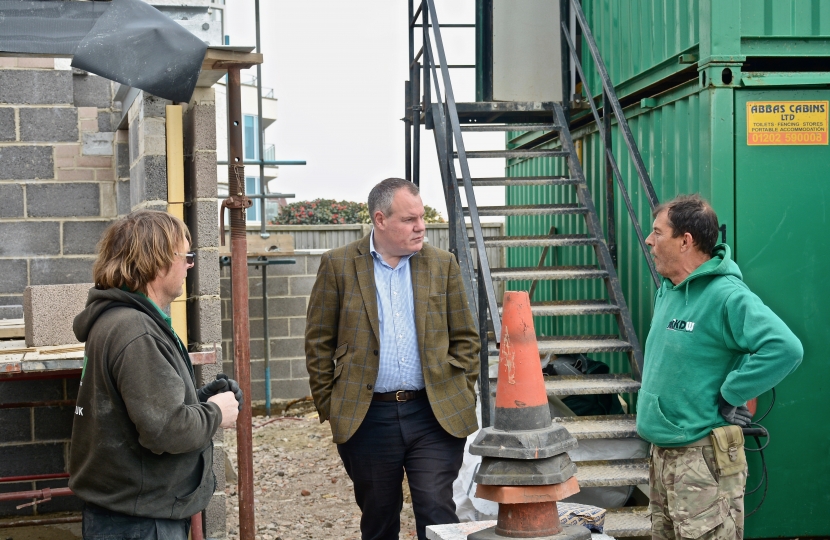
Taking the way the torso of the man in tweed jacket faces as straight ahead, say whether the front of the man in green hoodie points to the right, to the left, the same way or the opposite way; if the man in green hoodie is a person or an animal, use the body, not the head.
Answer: to the right

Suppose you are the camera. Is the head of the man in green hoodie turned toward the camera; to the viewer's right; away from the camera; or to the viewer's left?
to the viewer's left

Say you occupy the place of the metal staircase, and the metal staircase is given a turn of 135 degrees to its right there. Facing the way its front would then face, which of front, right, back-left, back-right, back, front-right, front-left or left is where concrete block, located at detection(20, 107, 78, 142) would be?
front-left

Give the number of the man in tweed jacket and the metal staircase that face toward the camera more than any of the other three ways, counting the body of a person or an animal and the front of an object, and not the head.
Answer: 2

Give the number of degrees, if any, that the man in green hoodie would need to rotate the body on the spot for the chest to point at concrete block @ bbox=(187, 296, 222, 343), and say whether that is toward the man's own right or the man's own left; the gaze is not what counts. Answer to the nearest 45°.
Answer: approximately 45° to the man's own right

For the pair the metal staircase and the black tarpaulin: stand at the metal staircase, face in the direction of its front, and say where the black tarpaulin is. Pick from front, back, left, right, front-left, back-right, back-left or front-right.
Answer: front-right

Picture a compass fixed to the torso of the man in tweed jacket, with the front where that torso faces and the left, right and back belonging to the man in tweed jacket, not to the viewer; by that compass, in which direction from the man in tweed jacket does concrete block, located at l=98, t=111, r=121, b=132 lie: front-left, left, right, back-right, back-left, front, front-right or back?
back-right

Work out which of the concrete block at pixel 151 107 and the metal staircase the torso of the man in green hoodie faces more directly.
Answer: the concrete block

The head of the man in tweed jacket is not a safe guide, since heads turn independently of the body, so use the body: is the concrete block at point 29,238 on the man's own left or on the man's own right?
on the man's own right

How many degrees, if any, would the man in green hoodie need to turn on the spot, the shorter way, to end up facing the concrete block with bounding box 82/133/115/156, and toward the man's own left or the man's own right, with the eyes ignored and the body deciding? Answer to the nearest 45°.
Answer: approximately 45° to the man's own right

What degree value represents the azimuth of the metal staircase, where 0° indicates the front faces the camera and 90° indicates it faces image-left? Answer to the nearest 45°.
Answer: approximately 0°

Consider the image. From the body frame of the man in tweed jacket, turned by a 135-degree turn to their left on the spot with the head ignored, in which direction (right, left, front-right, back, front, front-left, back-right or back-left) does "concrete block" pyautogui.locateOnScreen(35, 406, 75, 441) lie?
left
